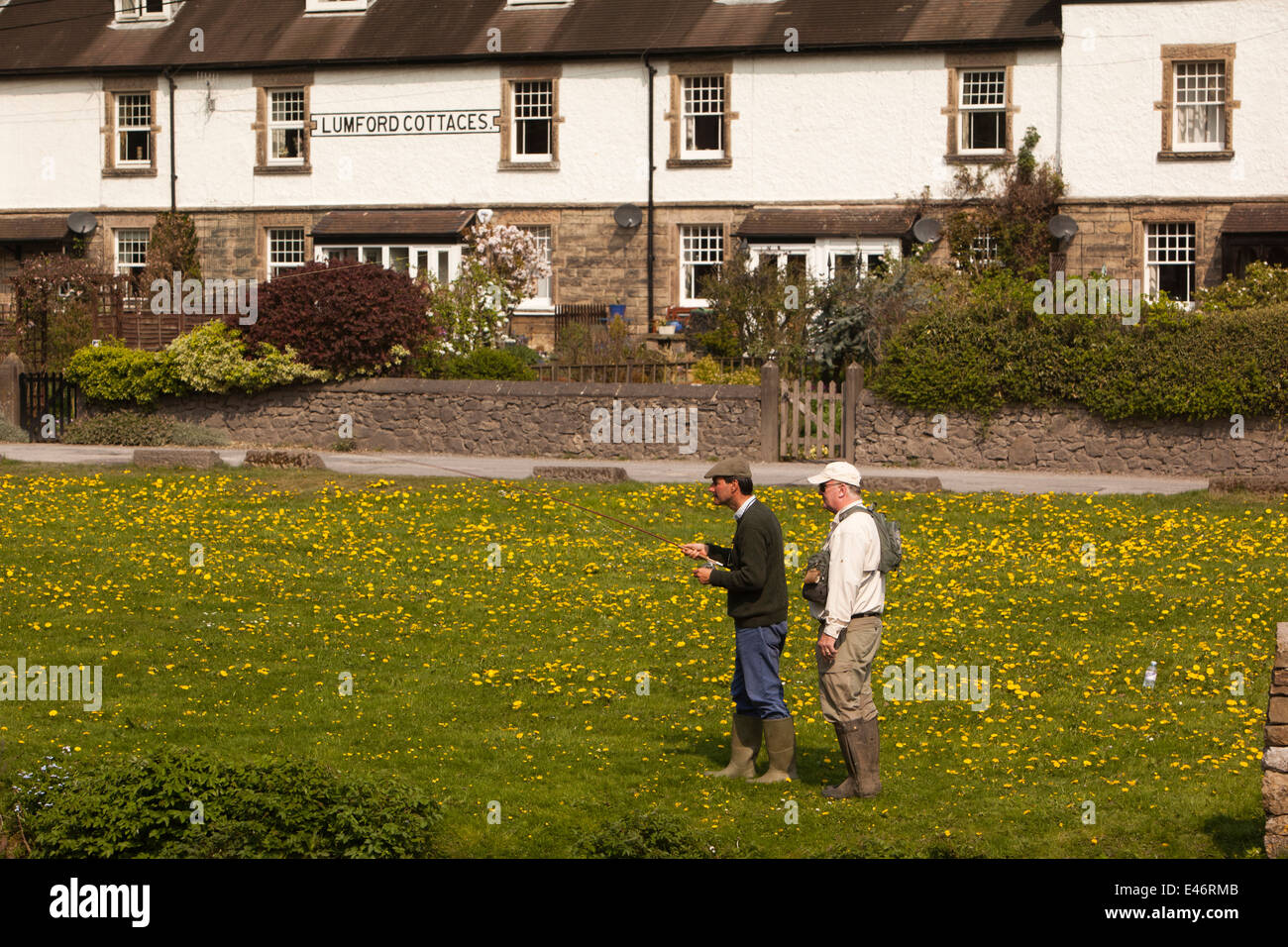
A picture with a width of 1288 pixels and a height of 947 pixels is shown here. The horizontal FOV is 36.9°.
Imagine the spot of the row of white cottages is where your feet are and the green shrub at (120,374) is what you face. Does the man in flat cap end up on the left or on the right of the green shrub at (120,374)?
left

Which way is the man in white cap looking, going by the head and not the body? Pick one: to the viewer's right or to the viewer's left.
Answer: to the viewer's left

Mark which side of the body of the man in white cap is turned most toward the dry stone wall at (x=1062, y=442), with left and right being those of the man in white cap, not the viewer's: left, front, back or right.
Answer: right

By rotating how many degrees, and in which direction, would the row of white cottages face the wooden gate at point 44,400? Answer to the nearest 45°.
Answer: approximately 45° to its right

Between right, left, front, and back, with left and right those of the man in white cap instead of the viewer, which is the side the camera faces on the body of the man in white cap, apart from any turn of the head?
left

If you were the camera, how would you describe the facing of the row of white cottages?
facing the viewer

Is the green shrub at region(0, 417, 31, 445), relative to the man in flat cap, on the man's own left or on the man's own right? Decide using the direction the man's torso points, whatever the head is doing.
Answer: on the man's own right

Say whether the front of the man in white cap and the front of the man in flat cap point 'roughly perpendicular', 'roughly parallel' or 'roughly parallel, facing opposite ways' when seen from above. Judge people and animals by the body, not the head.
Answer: roughly parallel

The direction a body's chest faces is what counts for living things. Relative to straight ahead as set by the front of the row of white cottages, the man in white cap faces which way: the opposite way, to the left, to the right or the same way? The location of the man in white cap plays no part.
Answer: to the right

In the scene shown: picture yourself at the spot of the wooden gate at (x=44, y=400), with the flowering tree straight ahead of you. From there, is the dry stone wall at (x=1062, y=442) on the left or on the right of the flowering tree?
right

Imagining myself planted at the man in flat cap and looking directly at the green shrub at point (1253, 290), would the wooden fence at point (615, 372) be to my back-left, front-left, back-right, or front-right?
front-left

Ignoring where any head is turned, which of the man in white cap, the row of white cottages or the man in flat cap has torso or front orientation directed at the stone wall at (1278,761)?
the row of white cottages

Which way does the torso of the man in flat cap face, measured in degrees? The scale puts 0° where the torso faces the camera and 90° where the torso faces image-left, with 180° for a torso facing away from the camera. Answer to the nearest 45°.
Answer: approximately 90°

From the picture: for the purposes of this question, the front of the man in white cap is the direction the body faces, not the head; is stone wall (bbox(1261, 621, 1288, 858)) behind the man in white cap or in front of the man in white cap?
behind

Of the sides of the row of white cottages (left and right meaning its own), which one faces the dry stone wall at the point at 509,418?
front

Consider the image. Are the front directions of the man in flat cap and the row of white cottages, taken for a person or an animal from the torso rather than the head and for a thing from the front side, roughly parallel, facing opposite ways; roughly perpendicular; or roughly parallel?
roughly perpendicular

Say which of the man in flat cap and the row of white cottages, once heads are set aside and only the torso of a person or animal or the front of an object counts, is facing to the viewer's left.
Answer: the man in flat cap

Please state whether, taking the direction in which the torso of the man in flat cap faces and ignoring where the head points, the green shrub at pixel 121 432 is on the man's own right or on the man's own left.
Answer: on the man's own right

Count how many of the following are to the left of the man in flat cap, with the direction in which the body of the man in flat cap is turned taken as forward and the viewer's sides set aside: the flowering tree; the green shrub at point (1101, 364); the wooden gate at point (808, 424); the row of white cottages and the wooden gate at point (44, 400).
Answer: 0

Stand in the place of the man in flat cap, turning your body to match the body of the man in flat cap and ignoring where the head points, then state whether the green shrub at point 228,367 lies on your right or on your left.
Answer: on your right

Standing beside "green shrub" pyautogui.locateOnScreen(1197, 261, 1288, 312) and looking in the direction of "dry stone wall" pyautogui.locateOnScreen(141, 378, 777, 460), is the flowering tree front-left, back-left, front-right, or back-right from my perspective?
front-right
